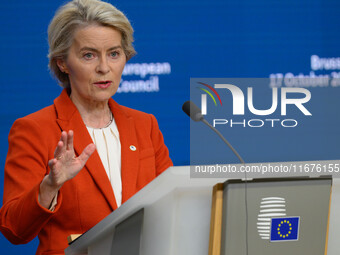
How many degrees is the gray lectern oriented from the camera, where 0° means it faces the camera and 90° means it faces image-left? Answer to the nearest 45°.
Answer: approximately 315°

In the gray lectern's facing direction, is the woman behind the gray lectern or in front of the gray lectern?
behind

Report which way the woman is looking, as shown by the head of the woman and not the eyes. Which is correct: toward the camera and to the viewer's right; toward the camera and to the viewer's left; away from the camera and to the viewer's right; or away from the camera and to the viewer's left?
toward the camera and to the viewer's right
